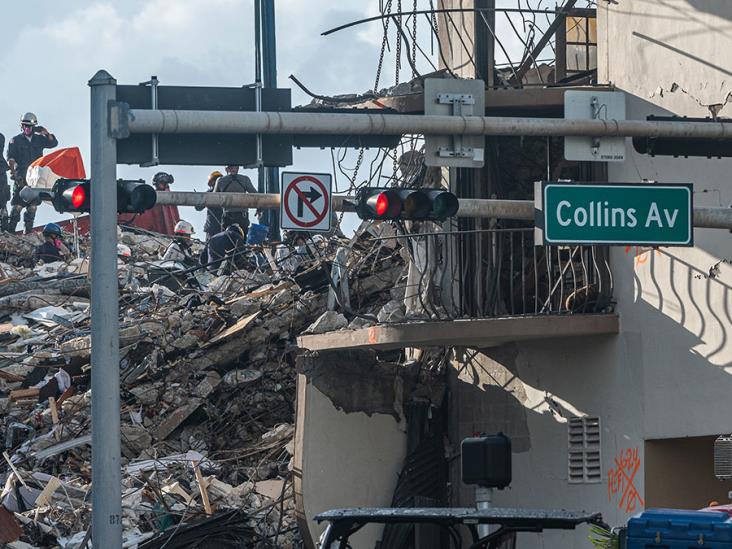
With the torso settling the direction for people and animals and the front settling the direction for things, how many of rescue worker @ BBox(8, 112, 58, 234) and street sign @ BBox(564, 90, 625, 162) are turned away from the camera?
1

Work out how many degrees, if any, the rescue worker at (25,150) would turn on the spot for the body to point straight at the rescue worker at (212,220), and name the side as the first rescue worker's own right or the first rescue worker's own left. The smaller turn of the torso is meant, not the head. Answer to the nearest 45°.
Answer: approximately 45° to the first rescue worker's own left

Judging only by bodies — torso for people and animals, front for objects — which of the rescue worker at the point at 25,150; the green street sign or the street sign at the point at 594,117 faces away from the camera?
the street sign

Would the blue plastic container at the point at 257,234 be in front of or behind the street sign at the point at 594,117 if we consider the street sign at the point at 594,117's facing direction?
in front

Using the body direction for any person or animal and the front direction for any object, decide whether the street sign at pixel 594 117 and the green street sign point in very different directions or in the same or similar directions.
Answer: very different directions

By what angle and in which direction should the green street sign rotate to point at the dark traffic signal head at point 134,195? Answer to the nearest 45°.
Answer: approximately 90° to its right

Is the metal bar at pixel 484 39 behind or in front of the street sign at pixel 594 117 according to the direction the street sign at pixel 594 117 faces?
in front

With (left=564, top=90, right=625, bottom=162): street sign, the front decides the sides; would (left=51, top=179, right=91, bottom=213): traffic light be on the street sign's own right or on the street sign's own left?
on the street sign's own left

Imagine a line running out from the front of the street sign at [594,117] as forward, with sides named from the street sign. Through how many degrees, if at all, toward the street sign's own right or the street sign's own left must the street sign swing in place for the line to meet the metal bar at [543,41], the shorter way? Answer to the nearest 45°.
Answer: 0° — it already faces it

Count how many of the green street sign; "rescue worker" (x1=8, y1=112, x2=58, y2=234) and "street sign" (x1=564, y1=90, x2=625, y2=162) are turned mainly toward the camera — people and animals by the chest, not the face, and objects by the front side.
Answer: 2

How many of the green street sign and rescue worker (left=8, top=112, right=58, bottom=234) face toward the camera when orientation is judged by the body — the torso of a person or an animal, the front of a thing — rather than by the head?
2

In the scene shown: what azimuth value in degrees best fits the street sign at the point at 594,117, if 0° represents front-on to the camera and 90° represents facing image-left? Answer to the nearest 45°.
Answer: approximately 180°
